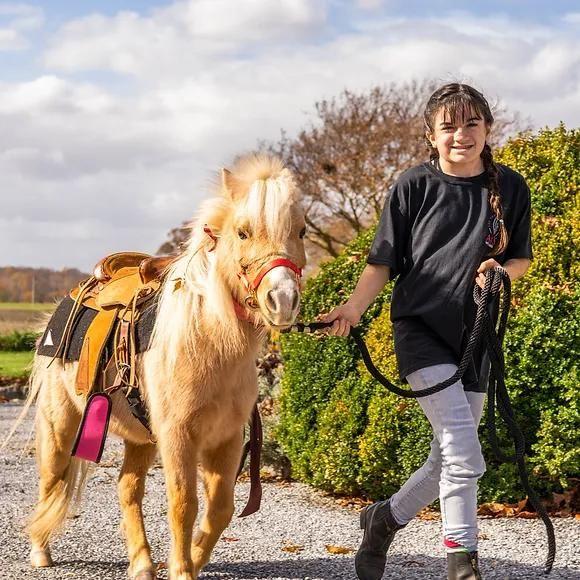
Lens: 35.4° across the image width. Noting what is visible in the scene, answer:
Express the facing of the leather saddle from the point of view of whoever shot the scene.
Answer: facing the viewer and to the right of the viewer

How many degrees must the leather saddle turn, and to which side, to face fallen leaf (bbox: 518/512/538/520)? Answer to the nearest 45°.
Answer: approximately 45° to its left

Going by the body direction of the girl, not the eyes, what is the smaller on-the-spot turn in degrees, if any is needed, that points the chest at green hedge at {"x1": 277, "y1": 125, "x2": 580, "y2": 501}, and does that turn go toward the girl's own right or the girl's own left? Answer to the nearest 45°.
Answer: approximately 180°

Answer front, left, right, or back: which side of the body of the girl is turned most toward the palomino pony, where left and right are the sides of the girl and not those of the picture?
right

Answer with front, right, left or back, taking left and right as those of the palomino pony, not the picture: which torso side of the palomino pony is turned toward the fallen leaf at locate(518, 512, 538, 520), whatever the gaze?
left

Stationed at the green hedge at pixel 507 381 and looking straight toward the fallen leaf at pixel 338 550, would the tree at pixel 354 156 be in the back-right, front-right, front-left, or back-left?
back-right

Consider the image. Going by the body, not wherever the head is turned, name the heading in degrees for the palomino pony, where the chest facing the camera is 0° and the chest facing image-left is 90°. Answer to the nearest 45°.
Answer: approximately 315°

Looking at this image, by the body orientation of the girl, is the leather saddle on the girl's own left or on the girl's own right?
on the girl's own right

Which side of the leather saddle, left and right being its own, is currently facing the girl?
front

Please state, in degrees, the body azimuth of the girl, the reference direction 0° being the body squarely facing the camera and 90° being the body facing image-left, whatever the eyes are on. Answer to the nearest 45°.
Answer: approximately 0°
